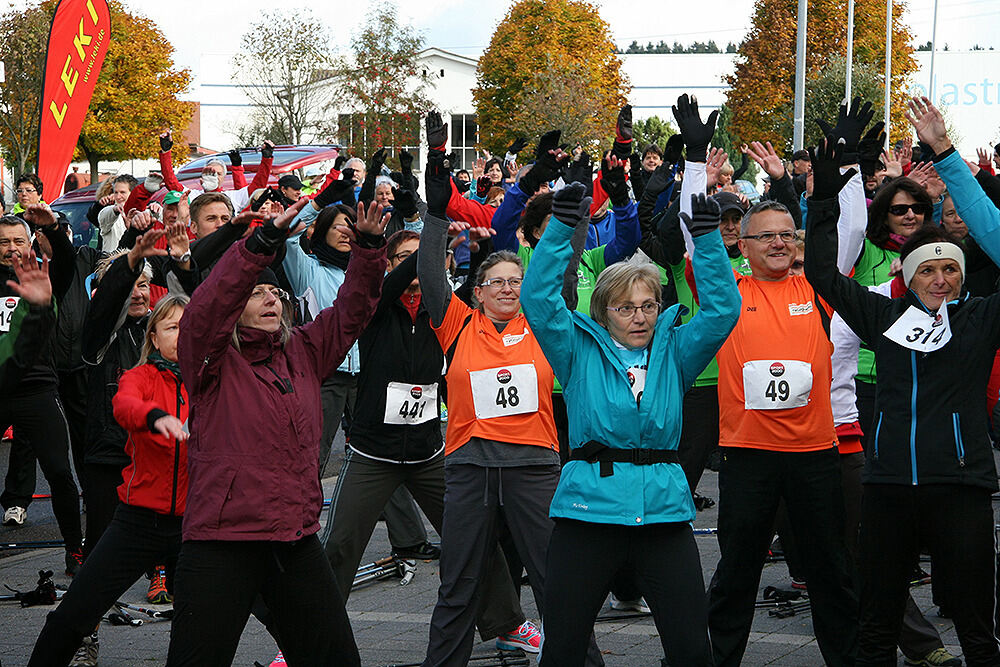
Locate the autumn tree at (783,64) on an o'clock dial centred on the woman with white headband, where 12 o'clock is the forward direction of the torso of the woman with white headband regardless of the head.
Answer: The autumn tree is roughly at 6 o'clock from the woman with white headband.

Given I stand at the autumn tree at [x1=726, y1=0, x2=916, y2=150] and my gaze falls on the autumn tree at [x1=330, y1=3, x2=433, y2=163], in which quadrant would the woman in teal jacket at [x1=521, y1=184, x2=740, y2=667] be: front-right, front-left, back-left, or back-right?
front-left

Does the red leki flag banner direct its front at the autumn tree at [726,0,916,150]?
no

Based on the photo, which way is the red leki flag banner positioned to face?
toward the camera

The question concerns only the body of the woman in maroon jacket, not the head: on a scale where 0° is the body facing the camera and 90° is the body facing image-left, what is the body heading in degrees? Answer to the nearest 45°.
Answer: approximately 315°

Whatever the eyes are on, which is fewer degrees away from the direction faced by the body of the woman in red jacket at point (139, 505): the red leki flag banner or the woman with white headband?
the woman with white headband

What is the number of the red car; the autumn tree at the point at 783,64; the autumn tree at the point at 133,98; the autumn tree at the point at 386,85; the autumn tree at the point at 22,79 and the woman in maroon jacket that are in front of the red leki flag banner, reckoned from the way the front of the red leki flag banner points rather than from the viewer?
1

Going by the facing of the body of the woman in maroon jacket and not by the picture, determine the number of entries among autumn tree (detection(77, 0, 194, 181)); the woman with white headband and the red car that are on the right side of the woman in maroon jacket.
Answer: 0

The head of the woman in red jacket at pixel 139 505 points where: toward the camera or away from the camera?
toward the camera

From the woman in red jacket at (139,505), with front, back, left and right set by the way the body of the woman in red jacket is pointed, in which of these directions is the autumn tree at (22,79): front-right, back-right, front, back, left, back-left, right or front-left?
back-left

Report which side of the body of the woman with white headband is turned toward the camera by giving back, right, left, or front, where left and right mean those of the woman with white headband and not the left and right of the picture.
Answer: front

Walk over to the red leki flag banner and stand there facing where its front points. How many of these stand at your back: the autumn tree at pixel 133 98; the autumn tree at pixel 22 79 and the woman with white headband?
2

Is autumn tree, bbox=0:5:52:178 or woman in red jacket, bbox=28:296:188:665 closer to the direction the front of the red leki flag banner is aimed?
the woman in red jacket

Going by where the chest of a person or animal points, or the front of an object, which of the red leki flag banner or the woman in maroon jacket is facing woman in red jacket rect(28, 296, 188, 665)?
the red leki flag banner

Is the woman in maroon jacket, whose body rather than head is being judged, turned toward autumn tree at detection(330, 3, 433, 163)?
no

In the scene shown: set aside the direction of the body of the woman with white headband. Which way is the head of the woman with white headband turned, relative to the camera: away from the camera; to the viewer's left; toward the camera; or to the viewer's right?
toward the camera

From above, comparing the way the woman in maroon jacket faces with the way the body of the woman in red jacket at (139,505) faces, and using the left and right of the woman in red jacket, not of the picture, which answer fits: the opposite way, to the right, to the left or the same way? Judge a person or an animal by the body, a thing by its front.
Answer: the same way

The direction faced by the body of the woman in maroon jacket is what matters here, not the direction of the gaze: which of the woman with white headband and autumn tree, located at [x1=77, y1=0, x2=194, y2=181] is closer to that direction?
the woman with white headband

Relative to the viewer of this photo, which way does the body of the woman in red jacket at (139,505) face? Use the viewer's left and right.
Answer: facing the viewer and to the right of the viewer

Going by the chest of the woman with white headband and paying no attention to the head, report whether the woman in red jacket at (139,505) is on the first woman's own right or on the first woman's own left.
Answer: on the first woman's own right
